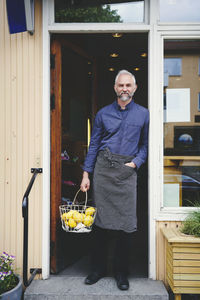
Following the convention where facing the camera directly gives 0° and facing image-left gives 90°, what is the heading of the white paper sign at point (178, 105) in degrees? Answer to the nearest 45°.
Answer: approximately 0°

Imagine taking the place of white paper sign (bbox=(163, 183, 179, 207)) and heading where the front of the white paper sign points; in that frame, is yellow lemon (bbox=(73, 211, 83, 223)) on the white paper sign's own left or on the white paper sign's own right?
on the white paper sign's own right

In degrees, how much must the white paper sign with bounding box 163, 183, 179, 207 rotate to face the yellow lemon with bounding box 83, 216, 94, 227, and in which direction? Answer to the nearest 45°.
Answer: approximately 45° to its right

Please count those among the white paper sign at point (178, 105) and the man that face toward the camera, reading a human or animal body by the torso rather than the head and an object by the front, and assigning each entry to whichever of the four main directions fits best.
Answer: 2

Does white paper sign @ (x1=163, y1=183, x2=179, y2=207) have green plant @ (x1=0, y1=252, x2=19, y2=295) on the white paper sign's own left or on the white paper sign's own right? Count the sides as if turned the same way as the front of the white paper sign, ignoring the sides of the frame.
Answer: on the white paper sign's own right

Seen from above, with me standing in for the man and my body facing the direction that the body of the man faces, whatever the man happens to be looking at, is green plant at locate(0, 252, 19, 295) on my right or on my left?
on my right

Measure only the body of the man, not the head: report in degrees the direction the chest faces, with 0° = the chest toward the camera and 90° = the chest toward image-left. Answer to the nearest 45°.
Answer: approximately 0°
